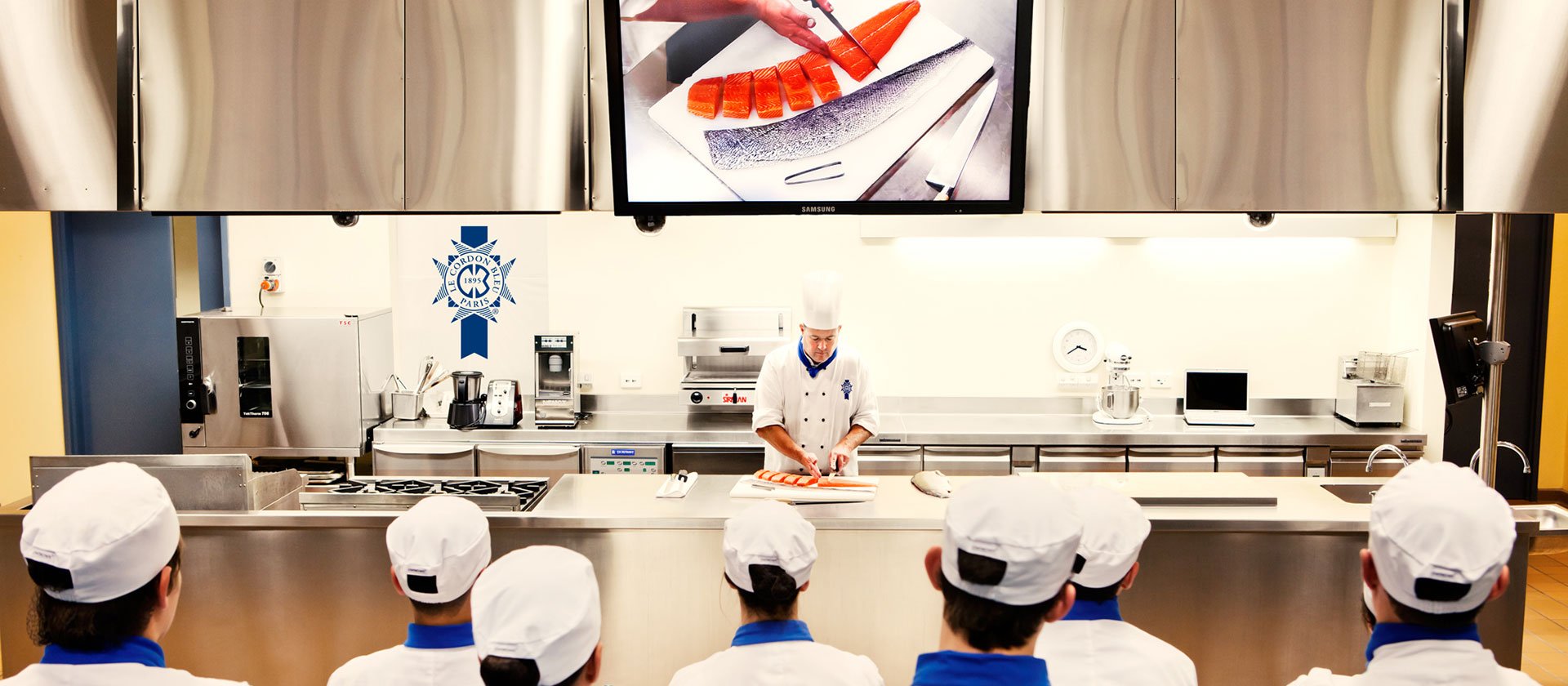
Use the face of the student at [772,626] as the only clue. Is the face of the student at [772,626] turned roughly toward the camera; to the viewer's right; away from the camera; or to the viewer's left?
away from the camera

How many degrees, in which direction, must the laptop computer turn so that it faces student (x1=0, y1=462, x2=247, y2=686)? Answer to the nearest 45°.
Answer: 0° — it already faces them

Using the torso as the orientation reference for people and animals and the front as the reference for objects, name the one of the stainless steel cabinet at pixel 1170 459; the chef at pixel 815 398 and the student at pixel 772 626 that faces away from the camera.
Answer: the student

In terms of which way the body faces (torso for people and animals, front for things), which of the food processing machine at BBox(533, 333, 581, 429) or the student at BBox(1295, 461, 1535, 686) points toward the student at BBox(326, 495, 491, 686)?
the food processing machine

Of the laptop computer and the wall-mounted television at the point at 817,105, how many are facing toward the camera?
2

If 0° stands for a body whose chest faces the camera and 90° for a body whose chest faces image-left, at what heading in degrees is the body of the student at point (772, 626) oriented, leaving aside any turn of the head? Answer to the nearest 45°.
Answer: approximately 180°

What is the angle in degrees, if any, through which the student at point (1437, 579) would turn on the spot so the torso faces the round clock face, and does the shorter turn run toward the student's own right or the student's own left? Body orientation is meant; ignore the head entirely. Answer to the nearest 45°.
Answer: approximately 45° to the student's own left

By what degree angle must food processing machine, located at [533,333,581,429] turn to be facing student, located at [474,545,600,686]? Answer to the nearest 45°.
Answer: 0° — it already faces them

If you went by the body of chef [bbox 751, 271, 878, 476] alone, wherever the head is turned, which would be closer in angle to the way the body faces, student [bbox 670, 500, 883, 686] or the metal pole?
the student

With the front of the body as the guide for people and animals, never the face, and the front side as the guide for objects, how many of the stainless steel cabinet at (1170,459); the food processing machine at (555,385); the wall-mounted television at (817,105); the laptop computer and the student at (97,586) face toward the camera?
4

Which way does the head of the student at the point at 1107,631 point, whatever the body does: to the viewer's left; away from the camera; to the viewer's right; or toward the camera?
away from the camera

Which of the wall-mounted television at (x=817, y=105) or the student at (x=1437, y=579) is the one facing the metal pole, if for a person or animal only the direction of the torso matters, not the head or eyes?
the student

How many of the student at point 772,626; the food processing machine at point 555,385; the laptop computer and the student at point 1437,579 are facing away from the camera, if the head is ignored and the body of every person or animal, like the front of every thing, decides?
2

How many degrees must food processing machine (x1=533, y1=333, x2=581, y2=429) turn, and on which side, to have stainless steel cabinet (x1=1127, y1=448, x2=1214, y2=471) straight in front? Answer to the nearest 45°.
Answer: approximately 90° to its left
